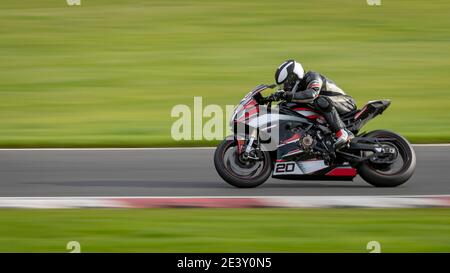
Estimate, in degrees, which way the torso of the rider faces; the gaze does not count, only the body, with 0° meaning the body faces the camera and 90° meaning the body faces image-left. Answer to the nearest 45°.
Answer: approximately 90°

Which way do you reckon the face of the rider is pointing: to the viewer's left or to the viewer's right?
to the viewer's left

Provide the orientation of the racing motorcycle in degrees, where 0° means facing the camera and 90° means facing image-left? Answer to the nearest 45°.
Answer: approximately 90°
